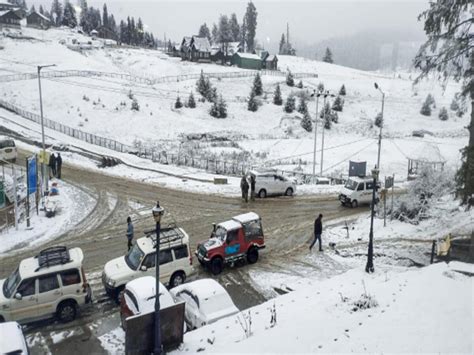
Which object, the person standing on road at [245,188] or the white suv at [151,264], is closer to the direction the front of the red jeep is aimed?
the white suv

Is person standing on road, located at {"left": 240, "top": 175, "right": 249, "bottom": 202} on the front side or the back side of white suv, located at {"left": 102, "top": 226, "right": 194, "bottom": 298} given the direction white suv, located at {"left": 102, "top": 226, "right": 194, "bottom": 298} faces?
on the back side

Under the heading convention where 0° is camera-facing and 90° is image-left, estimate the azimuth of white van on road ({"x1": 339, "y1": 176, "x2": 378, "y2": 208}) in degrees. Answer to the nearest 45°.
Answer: approximately 45°

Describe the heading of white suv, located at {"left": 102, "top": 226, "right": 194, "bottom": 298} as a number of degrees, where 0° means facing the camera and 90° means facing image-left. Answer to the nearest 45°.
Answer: approximately 45°

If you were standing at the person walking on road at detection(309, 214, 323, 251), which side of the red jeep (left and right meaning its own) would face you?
back

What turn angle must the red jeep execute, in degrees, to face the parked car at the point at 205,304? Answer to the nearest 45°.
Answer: approximately 45° to its left

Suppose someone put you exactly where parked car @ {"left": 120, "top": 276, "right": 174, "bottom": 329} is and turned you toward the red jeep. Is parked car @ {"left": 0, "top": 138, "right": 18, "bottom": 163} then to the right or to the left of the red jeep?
left
